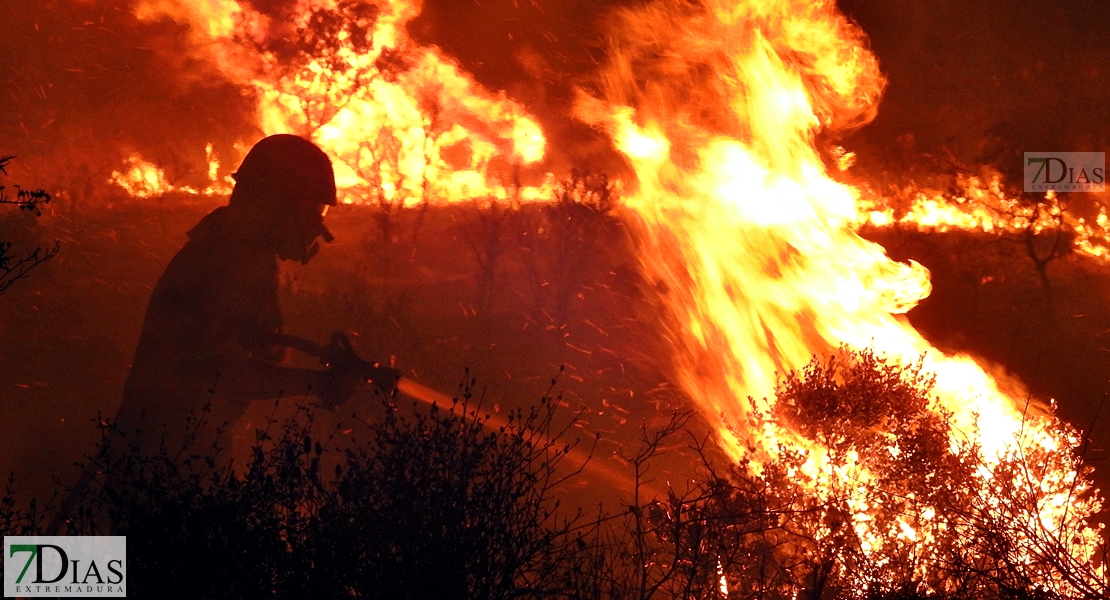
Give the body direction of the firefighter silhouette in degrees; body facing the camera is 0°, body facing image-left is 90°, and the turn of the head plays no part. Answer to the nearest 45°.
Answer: approximately 270°

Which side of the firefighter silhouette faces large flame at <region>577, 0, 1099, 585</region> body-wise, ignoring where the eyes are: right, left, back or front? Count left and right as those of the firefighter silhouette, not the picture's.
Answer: front

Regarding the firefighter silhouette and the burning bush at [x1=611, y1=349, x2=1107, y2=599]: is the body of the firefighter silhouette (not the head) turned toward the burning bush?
yes
